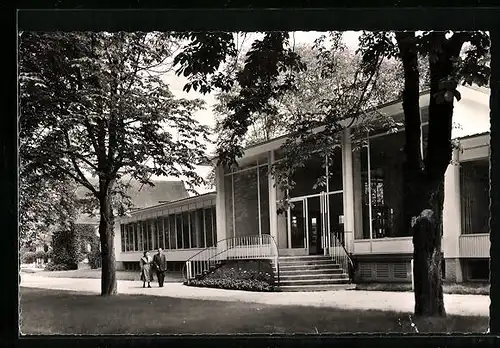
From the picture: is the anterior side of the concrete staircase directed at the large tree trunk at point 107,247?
no

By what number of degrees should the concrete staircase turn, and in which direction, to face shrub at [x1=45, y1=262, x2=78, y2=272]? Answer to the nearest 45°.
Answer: approximately 90° to its right

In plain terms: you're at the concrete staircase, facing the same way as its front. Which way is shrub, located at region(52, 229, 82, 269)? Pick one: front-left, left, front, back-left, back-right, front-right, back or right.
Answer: right

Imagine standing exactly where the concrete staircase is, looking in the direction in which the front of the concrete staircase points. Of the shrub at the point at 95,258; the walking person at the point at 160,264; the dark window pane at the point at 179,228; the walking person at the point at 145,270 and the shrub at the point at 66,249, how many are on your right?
5

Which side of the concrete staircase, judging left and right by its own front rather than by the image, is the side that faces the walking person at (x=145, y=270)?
right

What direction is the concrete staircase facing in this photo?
toward the camera

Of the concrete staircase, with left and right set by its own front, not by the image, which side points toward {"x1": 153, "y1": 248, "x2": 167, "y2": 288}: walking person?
right

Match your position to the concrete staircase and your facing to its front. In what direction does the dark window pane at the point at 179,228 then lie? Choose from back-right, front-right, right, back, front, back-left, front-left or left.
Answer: right
